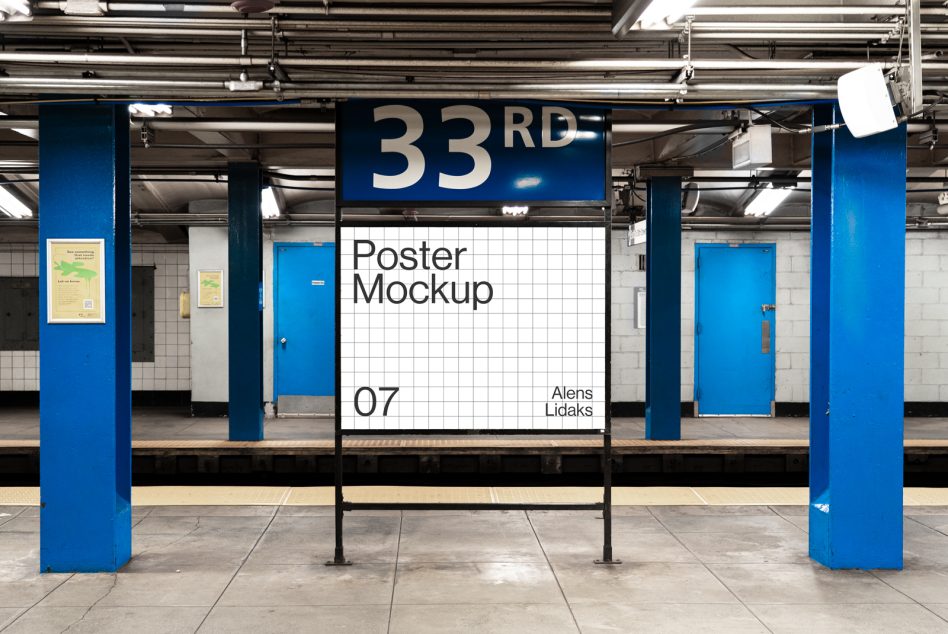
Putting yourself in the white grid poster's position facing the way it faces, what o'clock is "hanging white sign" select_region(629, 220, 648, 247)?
The hanging white sign is roughly at 7 o'clock from the white grid poster.

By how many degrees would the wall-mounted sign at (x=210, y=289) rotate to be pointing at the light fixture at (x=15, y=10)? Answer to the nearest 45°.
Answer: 0° — it already faces it

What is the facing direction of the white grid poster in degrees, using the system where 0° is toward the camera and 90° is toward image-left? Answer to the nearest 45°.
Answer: approximately 0°

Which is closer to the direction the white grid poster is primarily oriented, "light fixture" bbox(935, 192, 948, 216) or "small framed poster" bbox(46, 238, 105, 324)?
the small framed poster

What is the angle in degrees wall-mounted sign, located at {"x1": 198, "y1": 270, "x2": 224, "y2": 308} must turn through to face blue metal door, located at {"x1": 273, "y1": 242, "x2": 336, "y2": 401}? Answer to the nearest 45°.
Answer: approximately 90° to its left

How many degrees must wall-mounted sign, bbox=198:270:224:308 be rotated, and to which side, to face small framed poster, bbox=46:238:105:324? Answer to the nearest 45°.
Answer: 0° — it already faces it

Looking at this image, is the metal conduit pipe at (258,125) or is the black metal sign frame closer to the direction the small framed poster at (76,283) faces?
the black metal sign frame

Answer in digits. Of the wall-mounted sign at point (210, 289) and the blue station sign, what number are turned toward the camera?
2

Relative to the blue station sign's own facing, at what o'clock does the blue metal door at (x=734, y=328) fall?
The blue metal door is roughly at 7 o'clock from the blue station sign.

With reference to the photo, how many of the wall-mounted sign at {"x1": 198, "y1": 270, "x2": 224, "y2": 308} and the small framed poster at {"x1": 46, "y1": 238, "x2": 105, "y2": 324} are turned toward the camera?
2
